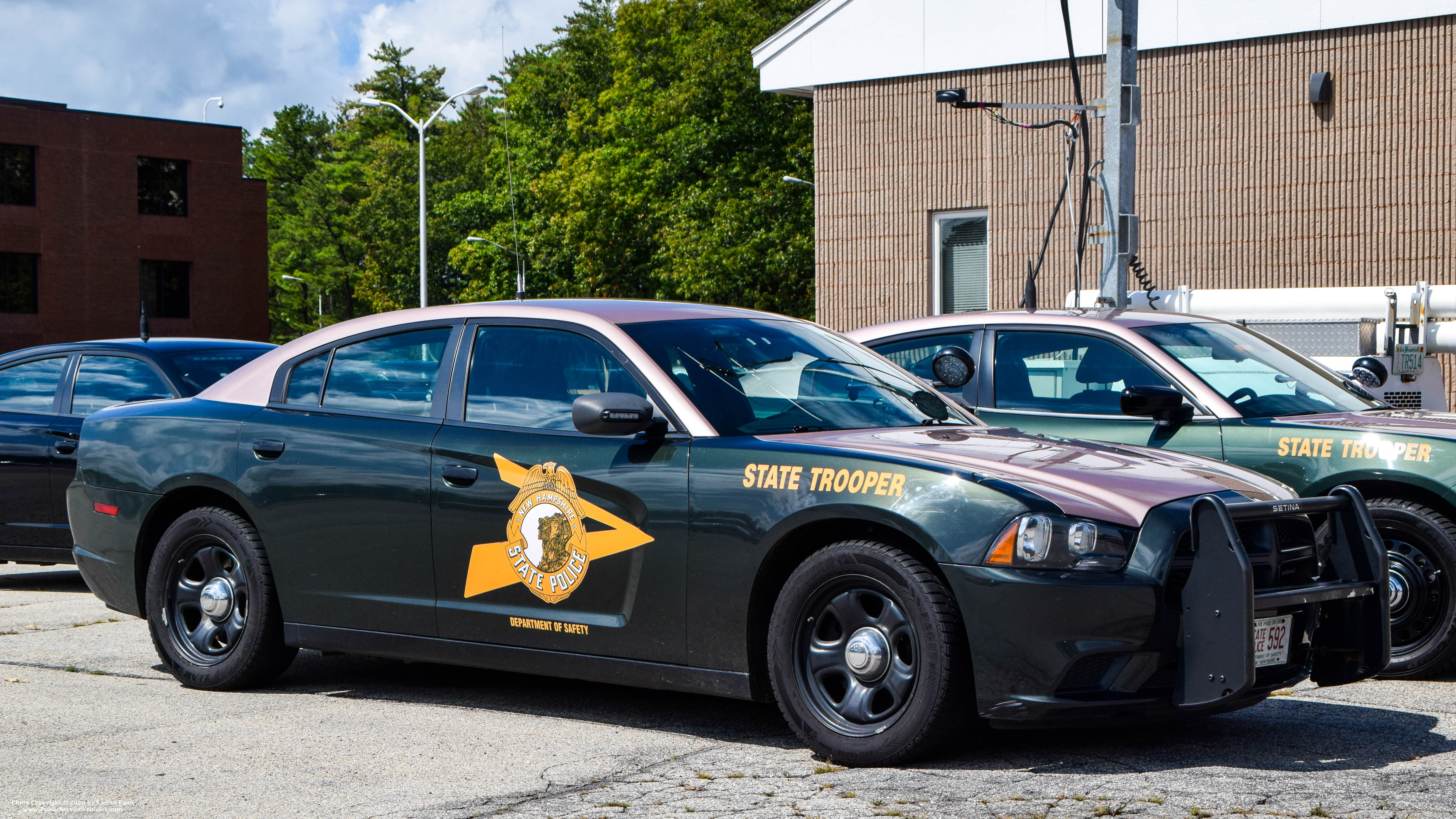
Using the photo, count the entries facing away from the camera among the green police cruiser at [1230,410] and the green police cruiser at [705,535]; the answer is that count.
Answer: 0

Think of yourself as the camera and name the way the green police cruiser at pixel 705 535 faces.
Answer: facing the viewer and to the right of the viewer

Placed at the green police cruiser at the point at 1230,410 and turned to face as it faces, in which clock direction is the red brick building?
The red brick building is roughly at 6 o'clock from the green police cruiser.

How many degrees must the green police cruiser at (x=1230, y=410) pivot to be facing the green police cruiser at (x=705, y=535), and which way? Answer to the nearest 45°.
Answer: approximately 90° to its right

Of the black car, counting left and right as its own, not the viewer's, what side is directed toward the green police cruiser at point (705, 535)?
front

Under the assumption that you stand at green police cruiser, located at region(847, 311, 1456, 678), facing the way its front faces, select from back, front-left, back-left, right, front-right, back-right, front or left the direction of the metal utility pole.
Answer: back-left

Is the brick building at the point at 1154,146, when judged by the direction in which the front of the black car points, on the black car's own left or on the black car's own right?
on the black car's own left

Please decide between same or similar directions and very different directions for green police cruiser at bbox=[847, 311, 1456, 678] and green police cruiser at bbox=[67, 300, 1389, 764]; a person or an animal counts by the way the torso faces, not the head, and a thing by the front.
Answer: same or similar directions

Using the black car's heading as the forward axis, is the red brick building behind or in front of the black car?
behind

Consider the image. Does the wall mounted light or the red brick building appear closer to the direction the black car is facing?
the wall mounted light
